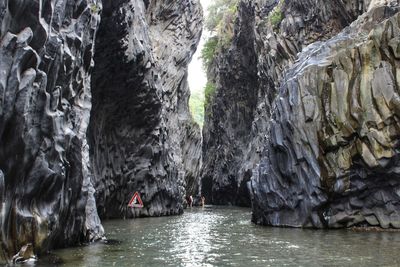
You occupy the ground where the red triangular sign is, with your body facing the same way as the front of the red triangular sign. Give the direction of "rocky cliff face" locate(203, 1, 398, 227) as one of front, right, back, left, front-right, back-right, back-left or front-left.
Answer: front-left

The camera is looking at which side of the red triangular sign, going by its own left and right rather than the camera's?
front

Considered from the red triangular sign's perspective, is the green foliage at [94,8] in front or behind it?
in front

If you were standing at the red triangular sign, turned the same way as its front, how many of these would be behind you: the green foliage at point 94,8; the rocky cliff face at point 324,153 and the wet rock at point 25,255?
0

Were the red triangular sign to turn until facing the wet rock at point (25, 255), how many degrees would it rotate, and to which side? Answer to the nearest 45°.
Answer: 0° — it already faces it

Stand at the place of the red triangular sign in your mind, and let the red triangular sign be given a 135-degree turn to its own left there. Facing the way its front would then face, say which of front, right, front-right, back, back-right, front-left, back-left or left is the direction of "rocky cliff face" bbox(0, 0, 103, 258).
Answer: back-right
